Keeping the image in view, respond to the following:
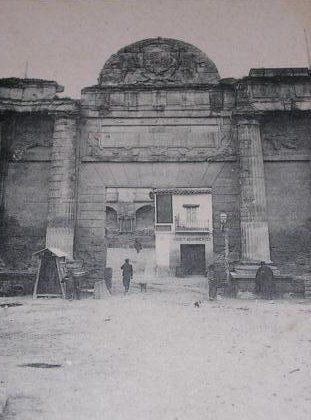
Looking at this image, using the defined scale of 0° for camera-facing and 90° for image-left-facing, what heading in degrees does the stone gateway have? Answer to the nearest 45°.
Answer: approximately 0°
